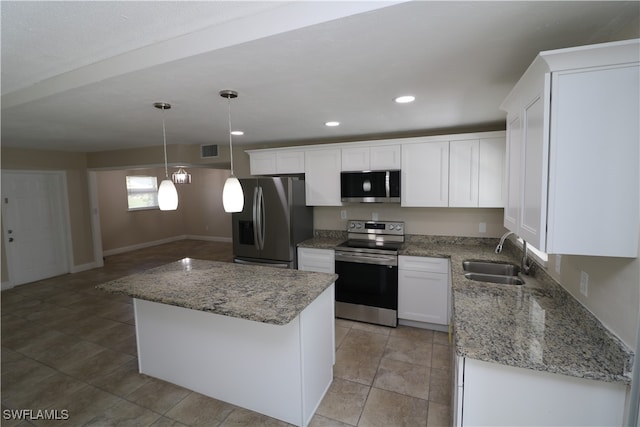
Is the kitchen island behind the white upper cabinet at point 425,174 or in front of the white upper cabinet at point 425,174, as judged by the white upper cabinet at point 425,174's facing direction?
in front

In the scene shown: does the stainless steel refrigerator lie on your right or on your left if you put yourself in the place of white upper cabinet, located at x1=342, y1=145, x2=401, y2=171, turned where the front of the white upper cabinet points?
on your right

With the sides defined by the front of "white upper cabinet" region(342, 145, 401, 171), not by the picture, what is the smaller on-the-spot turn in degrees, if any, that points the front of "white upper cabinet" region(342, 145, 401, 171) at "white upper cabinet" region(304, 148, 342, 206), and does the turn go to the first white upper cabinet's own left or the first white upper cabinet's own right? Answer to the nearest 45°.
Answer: approximately 90° to the first white upper cabinet's own right

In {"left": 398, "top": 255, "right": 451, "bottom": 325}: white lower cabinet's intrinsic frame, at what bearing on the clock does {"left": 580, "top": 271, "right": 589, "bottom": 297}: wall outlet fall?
The wall outlet is roughly at 11 o'clock from the white lower cabinet.

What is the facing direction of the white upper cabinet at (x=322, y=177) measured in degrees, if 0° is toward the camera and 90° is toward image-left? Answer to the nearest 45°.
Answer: approximately 0°

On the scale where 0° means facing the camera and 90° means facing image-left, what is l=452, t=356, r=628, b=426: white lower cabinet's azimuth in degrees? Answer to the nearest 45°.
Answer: approximately 90°

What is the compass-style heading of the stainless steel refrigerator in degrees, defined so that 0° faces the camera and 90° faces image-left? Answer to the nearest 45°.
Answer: approximately 45°

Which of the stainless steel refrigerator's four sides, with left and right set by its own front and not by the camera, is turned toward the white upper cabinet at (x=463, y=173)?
left

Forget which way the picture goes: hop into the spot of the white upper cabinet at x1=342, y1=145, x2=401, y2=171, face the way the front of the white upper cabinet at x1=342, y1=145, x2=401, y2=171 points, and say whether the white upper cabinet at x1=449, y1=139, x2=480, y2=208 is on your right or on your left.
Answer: on your left

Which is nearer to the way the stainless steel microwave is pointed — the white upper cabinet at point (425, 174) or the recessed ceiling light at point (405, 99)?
the recessed ceiling light

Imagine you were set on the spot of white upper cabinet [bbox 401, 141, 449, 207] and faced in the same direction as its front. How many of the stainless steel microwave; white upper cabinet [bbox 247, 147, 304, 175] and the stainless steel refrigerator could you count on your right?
3

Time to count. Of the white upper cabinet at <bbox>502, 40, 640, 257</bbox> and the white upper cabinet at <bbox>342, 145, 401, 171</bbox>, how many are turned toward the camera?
1
